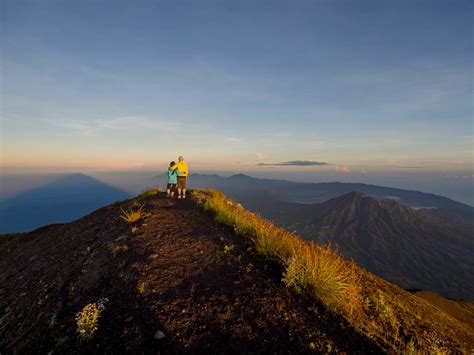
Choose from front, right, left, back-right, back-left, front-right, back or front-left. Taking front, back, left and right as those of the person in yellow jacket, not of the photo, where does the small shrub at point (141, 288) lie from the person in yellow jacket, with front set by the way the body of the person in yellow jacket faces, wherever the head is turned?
back

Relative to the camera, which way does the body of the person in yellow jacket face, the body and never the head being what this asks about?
away from the camera

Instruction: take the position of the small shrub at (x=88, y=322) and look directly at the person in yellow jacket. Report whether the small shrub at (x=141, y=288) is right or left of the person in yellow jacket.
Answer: right

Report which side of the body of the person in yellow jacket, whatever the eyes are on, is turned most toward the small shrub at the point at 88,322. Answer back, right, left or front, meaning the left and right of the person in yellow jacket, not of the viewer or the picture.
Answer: back
